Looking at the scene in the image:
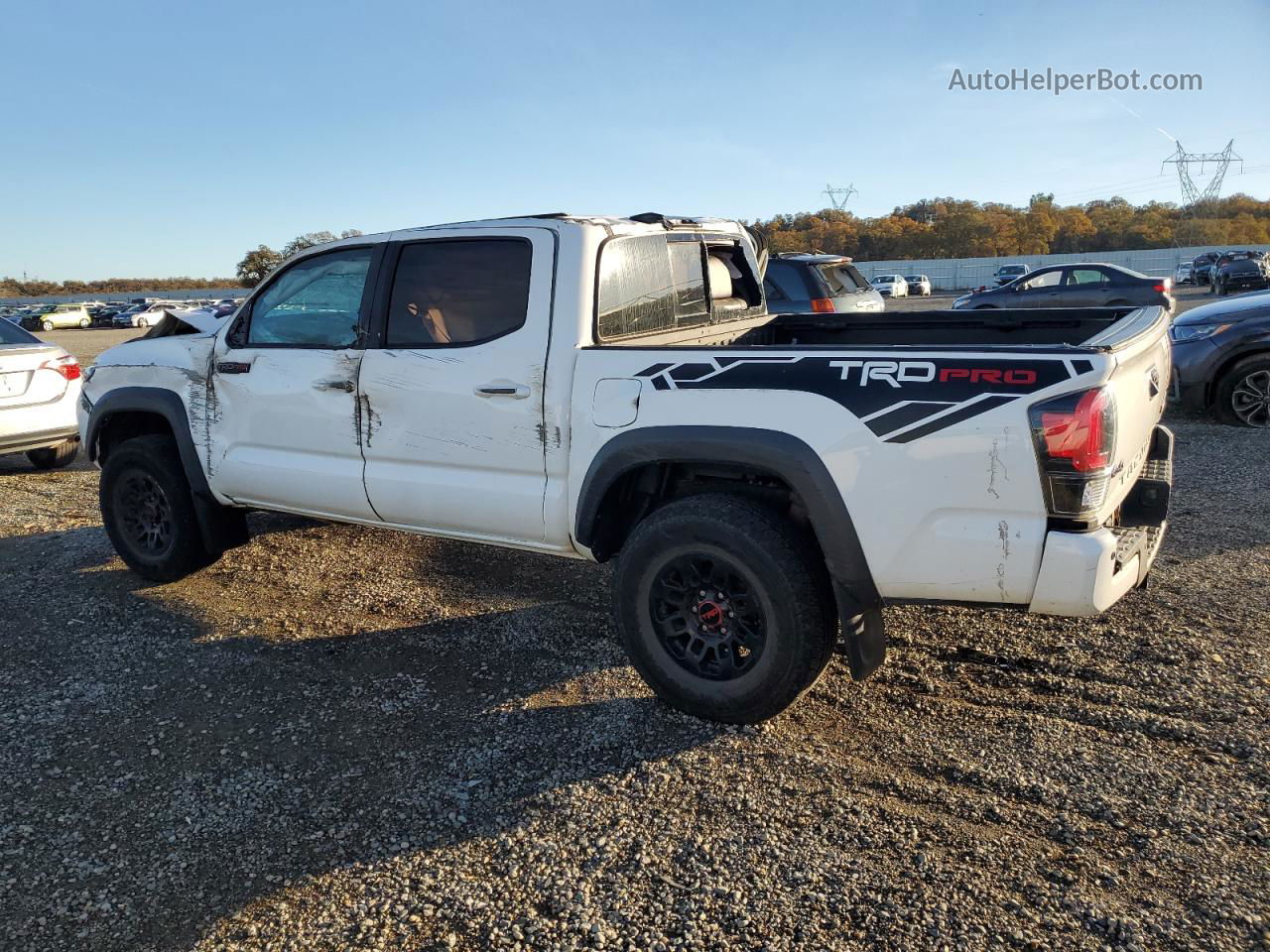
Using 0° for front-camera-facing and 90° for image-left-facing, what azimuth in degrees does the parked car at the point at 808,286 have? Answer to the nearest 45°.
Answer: approximately 135°

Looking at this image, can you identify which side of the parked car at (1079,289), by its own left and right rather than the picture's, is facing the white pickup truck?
left

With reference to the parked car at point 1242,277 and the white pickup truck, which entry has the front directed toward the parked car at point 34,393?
the white pickup truck

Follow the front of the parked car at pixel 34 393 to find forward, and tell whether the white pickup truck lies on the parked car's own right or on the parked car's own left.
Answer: on the parked car's own right

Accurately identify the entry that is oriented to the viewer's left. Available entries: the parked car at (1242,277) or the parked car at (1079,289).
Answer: the parked car at (1079,289)

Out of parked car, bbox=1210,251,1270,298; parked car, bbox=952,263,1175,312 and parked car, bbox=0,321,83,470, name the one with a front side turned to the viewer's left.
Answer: parked car, bbox=952,263,1175,312

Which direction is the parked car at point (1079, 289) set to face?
to the viewer's left

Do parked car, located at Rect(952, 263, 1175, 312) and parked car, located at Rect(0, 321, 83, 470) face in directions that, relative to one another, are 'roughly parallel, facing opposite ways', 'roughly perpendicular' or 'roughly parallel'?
roughly perpendicular

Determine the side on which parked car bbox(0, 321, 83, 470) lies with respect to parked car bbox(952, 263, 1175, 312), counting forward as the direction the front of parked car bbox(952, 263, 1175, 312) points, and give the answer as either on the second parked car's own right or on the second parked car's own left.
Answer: on the second parked car's own left

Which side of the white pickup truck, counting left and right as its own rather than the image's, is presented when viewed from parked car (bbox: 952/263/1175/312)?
right
